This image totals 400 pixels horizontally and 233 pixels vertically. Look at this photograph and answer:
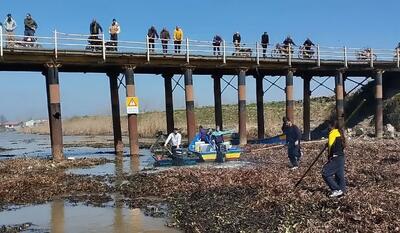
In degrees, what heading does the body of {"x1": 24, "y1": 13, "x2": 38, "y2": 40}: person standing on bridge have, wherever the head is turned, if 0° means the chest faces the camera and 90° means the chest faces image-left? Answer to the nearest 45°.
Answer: approximately 0°

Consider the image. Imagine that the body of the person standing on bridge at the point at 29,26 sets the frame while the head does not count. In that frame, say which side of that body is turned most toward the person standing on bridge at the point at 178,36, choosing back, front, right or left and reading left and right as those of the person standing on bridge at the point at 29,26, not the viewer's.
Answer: left

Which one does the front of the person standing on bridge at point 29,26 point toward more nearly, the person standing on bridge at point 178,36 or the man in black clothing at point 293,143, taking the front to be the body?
the man in black clothing

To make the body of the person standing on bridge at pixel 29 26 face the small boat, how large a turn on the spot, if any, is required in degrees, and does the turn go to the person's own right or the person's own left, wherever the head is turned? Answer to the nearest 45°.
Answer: approximately 45° to the person's own left

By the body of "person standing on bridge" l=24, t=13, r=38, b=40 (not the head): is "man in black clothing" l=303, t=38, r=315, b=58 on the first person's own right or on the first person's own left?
on the first person's own left

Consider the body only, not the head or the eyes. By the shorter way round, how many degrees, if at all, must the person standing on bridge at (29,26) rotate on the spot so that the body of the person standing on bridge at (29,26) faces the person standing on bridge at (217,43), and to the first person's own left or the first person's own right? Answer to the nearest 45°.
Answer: approximately 90° to the first person's own left

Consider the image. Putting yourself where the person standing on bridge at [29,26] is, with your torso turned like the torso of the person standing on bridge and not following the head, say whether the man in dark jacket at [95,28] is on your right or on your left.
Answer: on your left

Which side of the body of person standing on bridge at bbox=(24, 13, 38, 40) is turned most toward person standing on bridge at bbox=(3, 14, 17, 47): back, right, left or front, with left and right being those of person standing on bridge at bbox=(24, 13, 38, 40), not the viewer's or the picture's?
right
